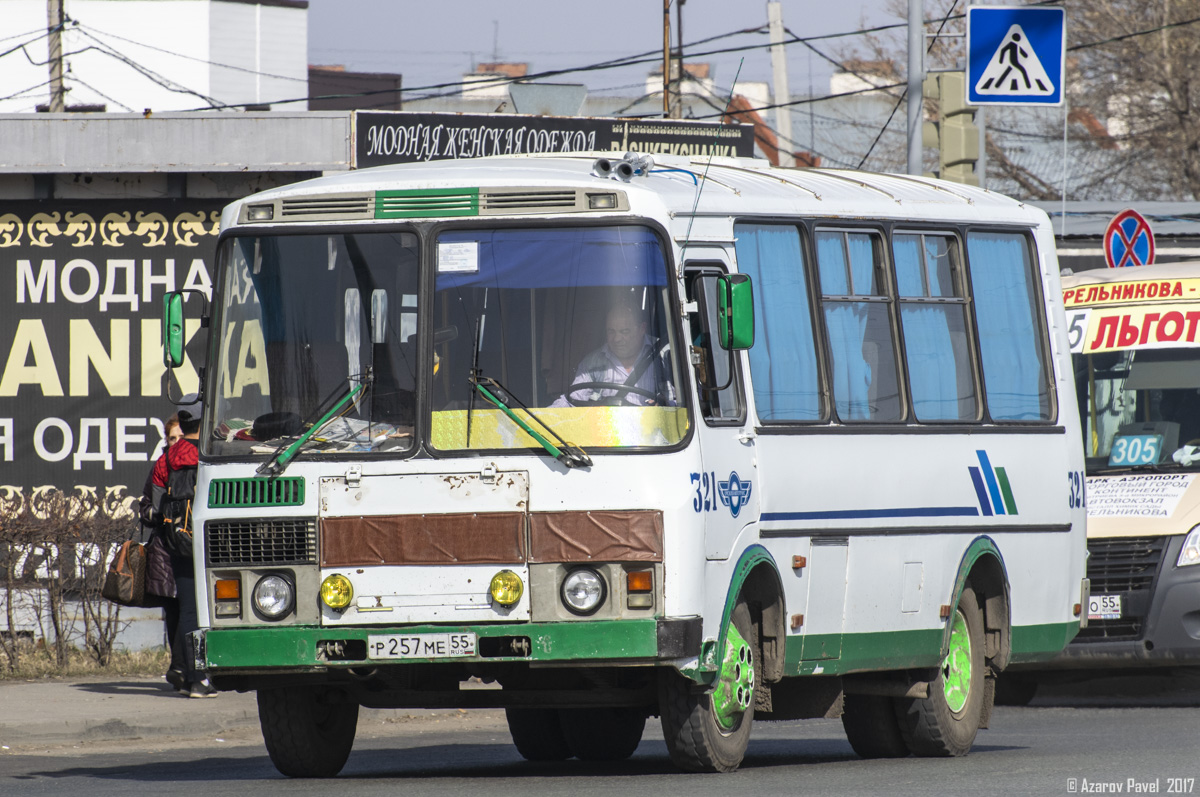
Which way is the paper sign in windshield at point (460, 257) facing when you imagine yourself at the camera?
facing the viewer

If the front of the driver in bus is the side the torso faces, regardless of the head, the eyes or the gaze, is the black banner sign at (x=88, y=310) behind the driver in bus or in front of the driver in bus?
behind

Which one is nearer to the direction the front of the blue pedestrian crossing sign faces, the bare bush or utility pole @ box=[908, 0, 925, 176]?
the bare bush

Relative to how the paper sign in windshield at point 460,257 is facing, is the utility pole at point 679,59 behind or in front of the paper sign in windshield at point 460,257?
behind

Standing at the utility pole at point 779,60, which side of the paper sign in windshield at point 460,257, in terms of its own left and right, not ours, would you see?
back

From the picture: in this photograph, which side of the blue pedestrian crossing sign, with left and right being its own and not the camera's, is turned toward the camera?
front

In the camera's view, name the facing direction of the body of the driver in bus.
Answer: toward the camera

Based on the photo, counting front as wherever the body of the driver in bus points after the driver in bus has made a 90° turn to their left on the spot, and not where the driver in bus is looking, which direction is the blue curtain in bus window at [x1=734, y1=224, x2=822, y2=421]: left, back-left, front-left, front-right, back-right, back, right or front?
front-left

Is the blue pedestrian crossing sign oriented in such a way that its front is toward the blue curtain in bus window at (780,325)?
yes

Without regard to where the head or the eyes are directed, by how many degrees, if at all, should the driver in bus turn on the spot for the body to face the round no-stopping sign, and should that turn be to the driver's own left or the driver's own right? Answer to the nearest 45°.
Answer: approximately 135° to the driver's own left

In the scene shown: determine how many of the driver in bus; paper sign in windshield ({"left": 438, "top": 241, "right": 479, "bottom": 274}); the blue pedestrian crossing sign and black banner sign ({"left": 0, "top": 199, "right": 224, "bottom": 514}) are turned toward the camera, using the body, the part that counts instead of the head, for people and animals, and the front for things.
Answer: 4

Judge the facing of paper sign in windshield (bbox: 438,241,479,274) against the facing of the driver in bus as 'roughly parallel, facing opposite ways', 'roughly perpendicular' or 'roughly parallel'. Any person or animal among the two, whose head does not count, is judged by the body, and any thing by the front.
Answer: roughly parallel

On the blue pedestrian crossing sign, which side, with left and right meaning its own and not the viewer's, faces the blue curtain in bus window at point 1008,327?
front

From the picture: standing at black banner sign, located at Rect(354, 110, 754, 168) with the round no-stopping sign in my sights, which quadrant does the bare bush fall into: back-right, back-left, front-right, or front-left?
back-right
